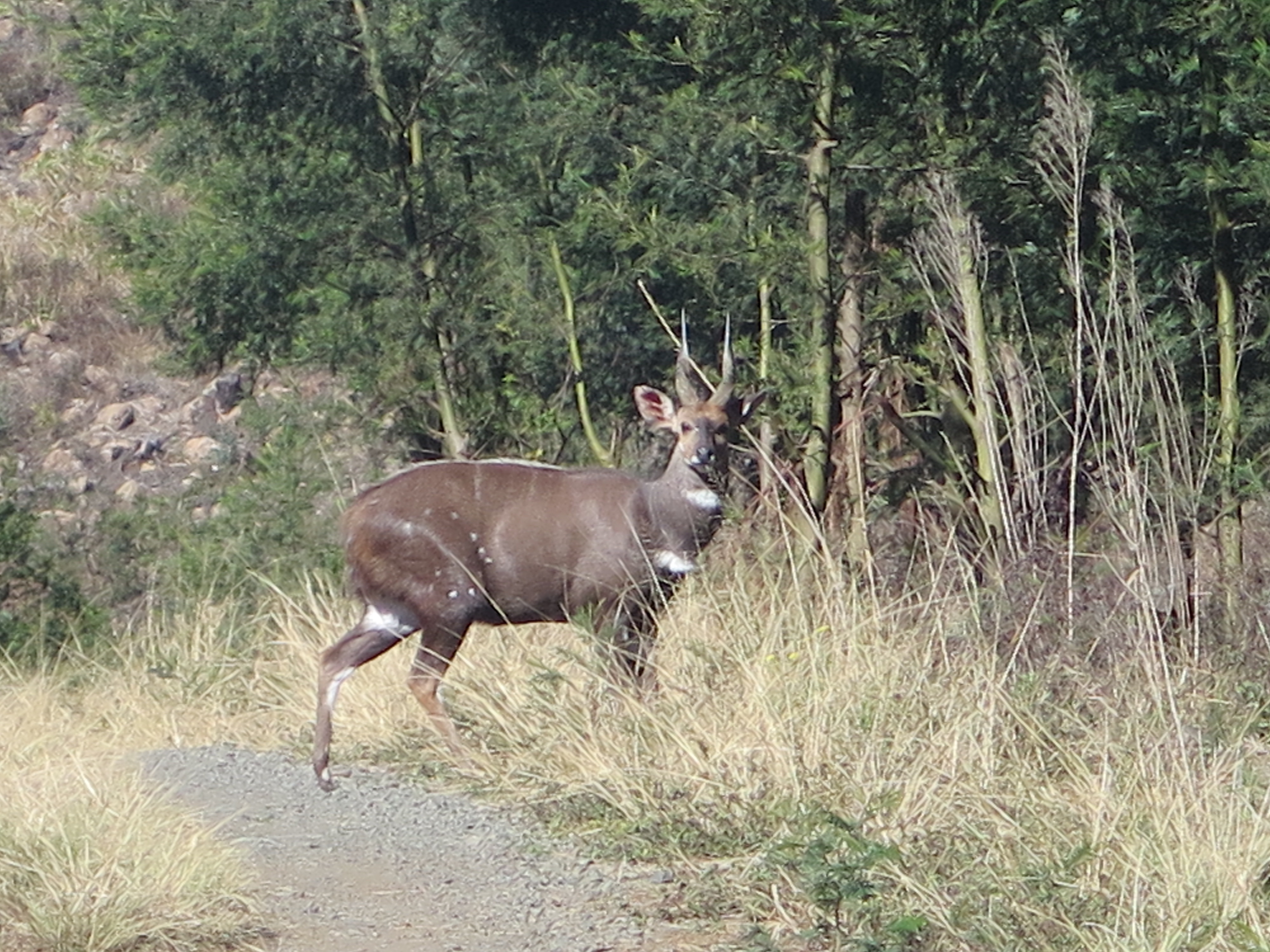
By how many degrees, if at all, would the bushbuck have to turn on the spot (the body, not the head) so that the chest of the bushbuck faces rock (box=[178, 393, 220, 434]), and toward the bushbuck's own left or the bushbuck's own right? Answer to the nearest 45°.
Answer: approximately 90° to the bushbuck's own left

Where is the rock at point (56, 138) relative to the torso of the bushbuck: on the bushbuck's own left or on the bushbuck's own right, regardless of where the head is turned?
on the bushbuck's own left

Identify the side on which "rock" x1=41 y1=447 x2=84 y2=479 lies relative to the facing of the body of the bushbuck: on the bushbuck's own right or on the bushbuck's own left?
on the bushbuck's own left

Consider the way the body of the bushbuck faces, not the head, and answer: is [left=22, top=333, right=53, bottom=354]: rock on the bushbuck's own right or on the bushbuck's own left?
on the bushbuck's own left

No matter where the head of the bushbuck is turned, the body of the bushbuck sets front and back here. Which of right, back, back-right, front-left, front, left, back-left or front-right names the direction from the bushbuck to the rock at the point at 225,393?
left

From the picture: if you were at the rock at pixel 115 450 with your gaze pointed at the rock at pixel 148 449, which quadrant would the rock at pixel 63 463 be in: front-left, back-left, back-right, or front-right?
back-right

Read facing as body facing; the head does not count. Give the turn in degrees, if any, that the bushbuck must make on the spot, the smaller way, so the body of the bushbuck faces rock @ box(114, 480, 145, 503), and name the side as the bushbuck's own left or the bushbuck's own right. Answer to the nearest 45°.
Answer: approximately 90° to the bushbuck's own left

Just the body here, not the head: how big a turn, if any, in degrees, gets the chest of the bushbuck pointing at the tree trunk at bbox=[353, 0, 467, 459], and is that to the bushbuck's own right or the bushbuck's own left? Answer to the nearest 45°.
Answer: approximately 90° to the bushbuck's own left

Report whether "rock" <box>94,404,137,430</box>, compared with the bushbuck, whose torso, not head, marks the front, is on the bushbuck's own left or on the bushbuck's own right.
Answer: on the bushbuck's own left

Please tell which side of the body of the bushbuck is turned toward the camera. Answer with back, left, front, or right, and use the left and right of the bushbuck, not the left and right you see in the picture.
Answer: right

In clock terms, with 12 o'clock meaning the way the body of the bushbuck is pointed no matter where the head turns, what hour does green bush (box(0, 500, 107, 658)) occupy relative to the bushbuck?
The green bush is roughly at 8 o'clock from the bushbuck.
